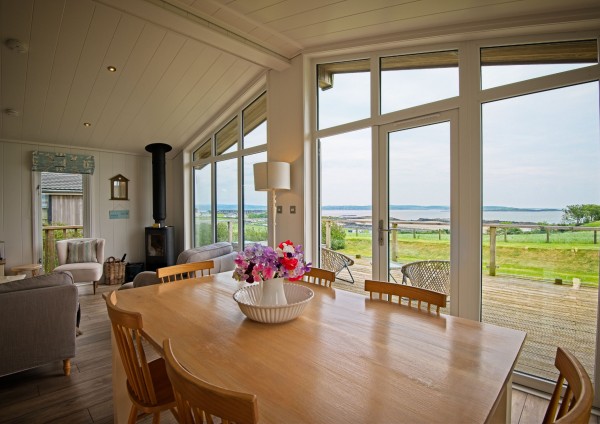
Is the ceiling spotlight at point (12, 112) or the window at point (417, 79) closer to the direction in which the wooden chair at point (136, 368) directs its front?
the window

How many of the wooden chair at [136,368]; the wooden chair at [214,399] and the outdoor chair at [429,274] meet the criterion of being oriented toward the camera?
0

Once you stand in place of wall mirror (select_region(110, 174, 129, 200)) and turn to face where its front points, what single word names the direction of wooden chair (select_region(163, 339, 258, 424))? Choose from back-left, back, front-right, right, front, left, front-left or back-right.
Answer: front

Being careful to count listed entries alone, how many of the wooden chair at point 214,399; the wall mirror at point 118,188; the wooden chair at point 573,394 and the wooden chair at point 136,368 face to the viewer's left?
1

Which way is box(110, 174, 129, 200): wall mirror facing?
toward the camera

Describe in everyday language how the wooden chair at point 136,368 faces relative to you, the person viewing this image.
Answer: facing away from the viewer and to the right of the viewer

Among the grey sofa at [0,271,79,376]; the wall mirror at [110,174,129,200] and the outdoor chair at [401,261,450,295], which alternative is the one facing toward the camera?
the wall mirror

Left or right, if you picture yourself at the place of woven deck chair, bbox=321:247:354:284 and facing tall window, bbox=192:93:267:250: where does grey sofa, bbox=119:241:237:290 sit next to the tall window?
left

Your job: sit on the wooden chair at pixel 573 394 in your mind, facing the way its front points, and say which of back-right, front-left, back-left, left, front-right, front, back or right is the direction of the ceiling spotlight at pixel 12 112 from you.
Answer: front

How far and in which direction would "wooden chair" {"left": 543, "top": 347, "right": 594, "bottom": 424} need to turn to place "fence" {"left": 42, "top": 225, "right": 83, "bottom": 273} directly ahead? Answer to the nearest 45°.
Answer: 0° — it already faces it

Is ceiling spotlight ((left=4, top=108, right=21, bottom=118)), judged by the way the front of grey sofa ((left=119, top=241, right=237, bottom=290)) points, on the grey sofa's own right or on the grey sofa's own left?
on the grey sofa's own right

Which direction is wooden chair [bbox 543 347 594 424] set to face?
to the viewer's left

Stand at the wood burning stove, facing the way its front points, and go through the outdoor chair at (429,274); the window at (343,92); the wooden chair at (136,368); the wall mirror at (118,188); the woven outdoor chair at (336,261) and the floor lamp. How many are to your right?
1

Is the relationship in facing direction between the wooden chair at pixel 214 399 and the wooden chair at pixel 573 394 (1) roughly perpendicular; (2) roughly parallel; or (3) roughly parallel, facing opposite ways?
roughly perpendicular

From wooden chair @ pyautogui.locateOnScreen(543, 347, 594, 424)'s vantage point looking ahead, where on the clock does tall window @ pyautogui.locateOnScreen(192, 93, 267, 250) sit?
The tall window is roughly at 1 o'clock from the wooden chair.
